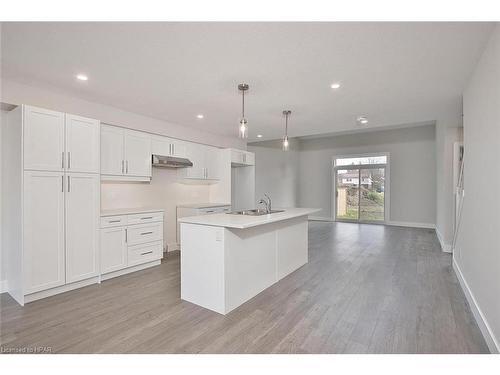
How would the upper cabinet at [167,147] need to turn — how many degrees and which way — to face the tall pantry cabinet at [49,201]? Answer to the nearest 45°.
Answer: approximately 90° to its right

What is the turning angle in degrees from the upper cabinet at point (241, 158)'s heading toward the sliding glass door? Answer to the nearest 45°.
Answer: approximately 90° to its left

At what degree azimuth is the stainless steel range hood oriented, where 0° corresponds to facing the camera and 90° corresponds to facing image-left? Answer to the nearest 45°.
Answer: approximately 315°

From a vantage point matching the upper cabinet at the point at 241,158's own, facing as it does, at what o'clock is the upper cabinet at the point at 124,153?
the upper cabinet at the point at 124,153 is roughly at 3 o'clock from the upper cabinet at the point at 241,158.

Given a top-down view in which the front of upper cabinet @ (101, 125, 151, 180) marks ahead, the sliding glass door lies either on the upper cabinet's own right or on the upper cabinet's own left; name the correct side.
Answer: on the upper cabinet's own left

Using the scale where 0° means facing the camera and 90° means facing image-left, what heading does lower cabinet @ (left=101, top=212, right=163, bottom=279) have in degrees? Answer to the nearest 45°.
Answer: approximately 315°

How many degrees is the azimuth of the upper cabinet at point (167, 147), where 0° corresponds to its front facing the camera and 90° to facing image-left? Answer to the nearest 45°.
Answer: approximately 315°

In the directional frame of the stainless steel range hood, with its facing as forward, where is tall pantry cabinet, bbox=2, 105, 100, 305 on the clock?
The tall pantry cabinet is roughly at 3 o'clock from the stainless steel range hood.

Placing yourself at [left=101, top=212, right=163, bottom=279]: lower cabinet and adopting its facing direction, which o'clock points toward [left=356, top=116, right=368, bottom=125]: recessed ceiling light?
The recessed ceiling light is roughly at 11 o'clock from the lower cabinet.
